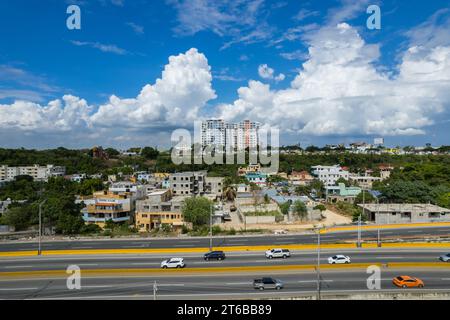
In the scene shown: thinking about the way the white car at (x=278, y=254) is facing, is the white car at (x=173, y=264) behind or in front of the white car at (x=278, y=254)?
in front

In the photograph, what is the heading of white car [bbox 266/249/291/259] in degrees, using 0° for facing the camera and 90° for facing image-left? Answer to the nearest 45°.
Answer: approximately 90°

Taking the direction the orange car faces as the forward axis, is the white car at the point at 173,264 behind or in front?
behind

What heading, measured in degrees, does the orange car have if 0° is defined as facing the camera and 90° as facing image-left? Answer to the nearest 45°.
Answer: approximately 270°

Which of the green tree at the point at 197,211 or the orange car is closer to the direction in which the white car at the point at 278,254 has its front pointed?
the green tree

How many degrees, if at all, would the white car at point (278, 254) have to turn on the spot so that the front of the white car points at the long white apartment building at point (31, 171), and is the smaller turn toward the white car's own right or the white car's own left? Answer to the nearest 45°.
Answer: approximately 45° to the white car's own right

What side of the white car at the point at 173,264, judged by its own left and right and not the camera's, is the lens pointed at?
left

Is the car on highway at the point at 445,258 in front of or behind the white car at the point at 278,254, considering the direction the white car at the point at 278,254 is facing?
behind

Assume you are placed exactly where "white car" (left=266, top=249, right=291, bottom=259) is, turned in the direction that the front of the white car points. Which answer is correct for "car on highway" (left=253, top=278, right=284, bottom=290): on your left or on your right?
on your left

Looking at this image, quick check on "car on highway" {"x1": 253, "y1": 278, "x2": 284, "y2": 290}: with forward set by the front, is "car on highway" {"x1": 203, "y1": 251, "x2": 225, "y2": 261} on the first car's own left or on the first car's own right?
on the first car's own left

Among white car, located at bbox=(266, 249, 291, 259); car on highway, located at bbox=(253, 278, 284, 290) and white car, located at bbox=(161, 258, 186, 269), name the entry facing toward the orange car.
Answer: the car on highway

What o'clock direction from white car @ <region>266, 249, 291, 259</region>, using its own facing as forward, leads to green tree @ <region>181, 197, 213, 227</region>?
The green tree is roughly at 2 o'clock from the white car.

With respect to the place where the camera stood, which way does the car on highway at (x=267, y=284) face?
facing to the right of the viewer

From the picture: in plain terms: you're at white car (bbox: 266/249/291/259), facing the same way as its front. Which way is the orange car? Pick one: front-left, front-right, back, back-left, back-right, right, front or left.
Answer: back-left

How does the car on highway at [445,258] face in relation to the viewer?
to the viewer's left
